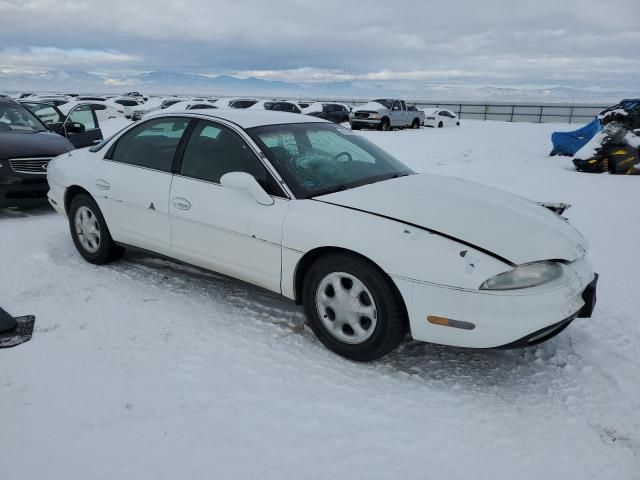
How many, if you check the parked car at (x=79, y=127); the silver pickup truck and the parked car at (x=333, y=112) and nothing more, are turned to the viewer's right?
0

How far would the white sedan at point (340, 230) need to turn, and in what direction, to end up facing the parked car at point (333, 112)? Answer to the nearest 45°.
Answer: approximately 135° to its left

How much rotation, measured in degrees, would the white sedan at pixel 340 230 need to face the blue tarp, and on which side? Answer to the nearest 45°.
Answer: approximately 90° to its left

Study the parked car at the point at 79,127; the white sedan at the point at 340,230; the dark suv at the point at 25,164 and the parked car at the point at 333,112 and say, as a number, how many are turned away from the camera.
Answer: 0

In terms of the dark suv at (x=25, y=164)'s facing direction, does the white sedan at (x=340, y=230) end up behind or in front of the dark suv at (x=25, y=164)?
in front

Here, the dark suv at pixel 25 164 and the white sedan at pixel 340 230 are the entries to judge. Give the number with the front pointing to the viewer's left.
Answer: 0

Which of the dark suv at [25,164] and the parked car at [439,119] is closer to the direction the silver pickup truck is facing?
the dark suv

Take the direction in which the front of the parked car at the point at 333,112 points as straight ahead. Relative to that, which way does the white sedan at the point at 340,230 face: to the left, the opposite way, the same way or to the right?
to the left

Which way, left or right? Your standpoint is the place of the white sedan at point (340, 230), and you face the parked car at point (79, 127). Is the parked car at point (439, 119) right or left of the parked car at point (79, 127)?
right

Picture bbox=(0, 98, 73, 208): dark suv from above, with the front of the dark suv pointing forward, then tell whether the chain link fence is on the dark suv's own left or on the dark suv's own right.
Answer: on the dark suv's own left

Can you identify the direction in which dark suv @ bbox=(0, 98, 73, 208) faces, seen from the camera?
facing the viewer and to the right of the viewer

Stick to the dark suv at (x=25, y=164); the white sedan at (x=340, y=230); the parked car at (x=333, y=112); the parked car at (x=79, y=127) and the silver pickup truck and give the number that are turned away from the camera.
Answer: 0

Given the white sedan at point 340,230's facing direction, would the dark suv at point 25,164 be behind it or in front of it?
behind

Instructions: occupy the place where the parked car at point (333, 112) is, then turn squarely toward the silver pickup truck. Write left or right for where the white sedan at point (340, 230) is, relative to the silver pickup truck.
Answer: right

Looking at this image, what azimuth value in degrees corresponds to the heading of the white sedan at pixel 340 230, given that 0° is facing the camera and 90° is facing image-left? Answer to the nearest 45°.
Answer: approximately 315°
